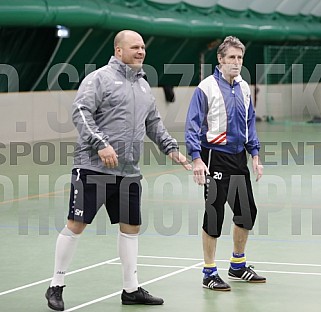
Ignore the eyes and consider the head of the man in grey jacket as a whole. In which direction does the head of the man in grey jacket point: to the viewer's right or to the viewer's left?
to the viewer's right

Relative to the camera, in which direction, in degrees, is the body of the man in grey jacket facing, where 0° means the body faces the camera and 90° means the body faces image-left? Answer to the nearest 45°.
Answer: approximately 315°

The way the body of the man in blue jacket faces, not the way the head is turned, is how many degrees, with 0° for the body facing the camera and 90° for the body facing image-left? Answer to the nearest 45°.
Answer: approximately 315°

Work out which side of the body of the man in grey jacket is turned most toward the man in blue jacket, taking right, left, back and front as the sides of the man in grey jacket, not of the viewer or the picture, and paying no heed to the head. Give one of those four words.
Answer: left

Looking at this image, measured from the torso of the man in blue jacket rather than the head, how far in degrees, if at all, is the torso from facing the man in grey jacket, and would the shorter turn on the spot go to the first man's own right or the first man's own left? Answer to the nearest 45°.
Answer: approximately 90° to the first man's own right
